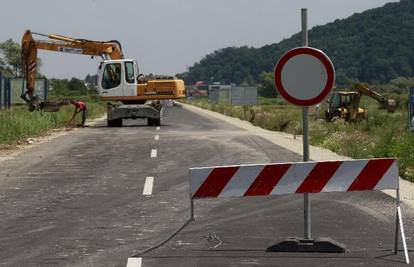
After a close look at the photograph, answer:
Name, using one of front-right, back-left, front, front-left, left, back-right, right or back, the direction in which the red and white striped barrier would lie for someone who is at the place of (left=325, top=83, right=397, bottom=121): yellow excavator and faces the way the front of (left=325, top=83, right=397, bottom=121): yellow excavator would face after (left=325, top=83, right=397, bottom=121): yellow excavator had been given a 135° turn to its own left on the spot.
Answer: back-left

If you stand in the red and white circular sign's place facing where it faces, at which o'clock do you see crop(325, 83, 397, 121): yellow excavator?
The yellow excavator is roughly at 6 o'clock from the red and white circular sign.

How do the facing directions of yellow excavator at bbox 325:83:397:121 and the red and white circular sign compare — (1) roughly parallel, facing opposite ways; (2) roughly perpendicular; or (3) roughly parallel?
roughly perpendicular

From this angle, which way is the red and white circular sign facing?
toward the camera

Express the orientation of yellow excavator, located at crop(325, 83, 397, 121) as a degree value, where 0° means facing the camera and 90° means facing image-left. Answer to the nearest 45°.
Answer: approximately 270°

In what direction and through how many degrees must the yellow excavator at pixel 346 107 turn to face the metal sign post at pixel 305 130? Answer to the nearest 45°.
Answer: approximately 90° to its right
